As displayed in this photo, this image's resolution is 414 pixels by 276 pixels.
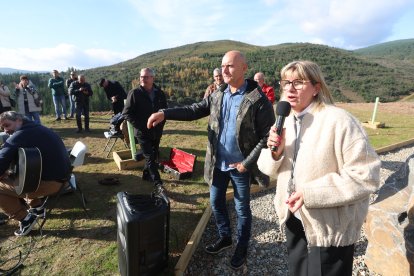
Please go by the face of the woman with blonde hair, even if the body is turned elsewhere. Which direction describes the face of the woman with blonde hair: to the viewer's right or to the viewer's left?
to the viewer's left

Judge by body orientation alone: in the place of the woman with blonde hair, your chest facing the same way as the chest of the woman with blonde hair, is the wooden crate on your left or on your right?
on your right

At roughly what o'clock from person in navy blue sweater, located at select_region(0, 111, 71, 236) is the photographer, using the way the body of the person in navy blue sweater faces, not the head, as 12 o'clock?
The photographer is roughly at 3 o'clock from the person in navy blue sweater.

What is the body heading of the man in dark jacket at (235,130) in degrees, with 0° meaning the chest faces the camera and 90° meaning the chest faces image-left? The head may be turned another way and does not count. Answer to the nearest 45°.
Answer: approximately 45°

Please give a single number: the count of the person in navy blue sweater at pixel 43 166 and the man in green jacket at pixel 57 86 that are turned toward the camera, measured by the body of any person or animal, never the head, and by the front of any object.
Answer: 1

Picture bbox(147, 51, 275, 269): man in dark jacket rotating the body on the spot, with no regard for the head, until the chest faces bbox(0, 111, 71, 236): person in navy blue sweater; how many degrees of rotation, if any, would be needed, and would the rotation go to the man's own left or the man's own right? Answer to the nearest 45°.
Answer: approximately 45° to the man's own right

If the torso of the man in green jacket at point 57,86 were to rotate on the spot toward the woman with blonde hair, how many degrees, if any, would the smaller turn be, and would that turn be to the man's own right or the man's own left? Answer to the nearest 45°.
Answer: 0° — they already face them

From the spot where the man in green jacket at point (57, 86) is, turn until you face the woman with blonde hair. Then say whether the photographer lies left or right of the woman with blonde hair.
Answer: right
